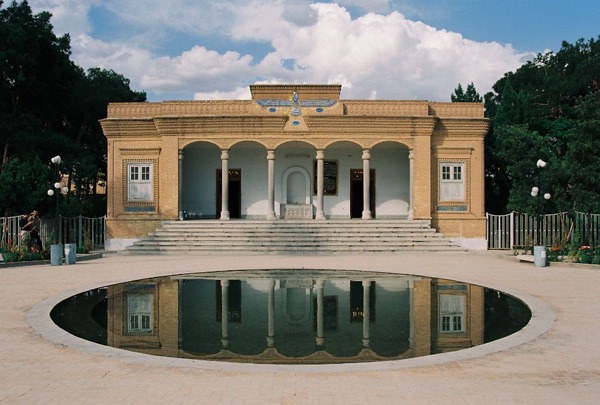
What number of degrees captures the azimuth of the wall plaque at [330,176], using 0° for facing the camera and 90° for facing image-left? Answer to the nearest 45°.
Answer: approximately 0°

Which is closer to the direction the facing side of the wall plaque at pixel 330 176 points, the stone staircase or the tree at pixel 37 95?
the stone staircase

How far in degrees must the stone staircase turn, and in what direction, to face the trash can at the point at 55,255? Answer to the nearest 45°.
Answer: approximately 45° to its right

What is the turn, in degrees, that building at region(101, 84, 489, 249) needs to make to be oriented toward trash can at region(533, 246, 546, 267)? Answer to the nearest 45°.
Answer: approximately 45° to its left

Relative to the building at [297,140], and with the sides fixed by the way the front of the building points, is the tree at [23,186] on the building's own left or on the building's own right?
on the building's own right

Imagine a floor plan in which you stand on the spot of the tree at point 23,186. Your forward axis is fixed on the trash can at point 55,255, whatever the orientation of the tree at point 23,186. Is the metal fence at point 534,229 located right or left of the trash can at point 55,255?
left

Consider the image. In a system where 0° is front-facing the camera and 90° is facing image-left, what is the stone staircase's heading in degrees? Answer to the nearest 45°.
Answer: approximately 0°

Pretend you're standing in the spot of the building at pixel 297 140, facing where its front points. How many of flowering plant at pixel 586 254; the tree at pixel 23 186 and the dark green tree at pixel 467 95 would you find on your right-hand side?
1

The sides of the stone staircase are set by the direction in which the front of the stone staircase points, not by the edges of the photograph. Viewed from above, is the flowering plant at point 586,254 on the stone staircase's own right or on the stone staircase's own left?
on the stone staircase's own left

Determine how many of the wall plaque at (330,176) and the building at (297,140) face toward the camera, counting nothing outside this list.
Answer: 2
